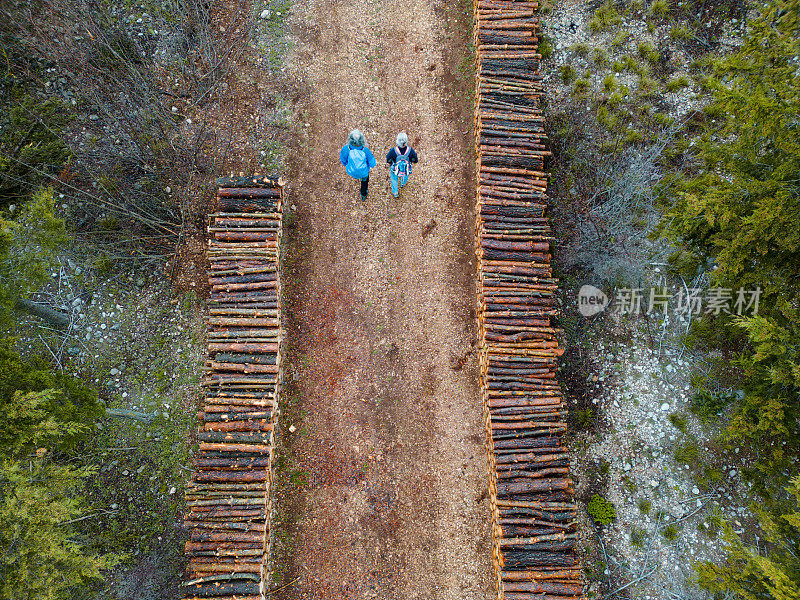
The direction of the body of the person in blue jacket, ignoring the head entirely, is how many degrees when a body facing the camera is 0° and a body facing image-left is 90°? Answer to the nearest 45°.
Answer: approximately 180°

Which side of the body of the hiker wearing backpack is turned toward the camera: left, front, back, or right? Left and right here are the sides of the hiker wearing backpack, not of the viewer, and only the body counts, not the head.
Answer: back

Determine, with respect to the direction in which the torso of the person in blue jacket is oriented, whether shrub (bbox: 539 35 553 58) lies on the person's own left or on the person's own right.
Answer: on the person's own right

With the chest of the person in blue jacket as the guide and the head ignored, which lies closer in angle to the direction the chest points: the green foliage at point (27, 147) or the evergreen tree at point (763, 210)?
the green foliage

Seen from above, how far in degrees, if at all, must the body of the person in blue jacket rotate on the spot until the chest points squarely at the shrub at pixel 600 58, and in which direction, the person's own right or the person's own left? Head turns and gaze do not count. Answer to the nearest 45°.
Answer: approximately 90° to the person's own right

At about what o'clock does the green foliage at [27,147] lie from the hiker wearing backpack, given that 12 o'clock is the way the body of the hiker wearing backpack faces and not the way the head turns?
The green foliage is roughly at 9 o'clock from the hiker wearing backpack.

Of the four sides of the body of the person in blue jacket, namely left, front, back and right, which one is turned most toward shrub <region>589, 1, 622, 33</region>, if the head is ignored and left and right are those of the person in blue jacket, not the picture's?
right

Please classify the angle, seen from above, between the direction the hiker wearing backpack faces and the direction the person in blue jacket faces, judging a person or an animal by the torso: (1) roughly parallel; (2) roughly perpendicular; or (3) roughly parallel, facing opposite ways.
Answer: roughly parallel

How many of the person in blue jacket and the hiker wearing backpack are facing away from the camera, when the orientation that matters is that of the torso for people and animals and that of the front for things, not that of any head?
2
